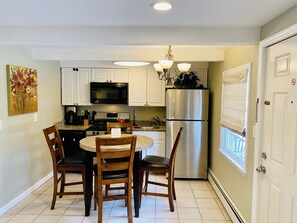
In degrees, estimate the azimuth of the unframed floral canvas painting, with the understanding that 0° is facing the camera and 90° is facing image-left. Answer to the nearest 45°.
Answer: approximately 315°

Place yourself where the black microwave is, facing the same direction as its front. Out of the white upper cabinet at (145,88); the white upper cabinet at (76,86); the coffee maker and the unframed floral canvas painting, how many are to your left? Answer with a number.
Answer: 1

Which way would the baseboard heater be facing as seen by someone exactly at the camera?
facing the viewer and to the left of the viewer

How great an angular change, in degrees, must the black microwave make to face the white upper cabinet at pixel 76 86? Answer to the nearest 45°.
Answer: approximately 90° to its right

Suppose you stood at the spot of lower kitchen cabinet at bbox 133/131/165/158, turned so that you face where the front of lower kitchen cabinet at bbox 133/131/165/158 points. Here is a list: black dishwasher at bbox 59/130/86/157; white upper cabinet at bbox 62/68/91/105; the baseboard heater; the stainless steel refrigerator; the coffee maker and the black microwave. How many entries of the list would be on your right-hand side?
4

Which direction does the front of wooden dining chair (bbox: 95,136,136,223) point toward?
away from the camera

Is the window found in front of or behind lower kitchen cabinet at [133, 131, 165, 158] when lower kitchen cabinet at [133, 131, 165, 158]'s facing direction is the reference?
in front

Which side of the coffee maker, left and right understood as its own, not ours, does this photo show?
front

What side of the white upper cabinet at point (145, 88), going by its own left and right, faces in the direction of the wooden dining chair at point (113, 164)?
front

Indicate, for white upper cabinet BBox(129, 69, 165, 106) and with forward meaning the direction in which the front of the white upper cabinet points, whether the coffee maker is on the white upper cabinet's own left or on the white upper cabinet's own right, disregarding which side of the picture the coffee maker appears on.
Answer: on the white upper cabinet's own right

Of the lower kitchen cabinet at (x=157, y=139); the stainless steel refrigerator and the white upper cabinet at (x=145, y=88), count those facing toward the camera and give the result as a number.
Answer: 3

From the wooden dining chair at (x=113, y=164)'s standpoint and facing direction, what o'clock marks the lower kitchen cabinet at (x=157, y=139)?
The lower kitchen cabinet is roughly at 1 o'clock from the wooden dining chair.

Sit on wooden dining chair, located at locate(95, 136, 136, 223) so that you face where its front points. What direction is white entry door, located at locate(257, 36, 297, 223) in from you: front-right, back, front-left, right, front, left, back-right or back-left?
back-right

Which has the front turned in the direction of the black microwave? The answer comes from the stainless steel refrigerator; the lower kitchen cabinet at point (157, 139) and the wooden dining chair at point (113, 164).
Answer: the wooden dining chair
